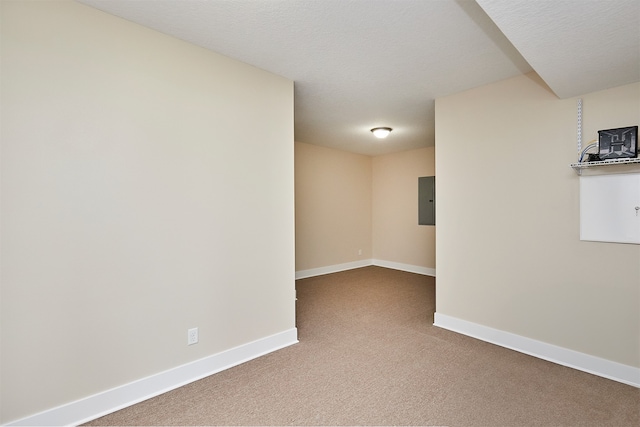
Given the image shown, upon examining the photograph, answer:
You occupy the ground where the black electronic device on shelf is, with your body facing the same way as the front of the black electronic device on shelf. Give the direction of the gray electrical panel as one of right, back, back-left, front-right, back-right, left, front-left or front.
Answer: back-right

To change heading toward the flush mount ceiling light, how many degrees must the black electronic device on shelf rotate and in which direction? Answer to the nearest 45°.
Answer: approximately 90° to its right

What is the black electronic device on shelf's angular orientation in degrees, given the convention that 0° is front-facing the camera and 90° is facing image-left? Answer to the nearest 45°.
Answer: approximately 0°
